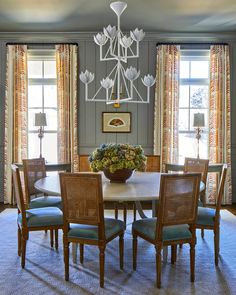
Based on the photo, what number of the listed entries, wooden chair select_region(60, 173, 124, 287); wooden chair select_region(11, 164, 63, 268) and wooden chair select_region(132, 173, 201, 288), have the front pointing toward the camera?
0

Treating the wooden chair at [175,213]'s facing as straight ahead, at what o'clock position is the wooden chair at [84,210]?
the wooden chair at [84,210] is roughly at 10 o'clock from the wooden chair at [175,213].

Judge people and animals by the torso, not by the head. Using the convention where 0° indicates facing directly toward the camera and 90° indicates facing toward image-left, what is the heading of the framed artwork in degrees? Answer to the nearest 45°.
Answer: approximately 0°

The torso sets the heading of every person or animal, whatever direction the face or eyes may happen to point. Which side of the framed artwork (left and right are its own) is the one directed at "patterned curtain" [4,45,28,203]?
right

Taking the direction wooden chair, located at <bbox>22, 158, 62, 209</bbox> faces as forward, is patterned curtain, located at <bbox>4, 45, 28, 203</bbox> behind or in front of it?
behind

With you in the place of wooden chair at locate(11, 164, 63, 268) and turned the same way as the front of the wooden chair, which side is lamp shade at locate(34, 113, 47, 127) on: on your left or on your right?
on your left

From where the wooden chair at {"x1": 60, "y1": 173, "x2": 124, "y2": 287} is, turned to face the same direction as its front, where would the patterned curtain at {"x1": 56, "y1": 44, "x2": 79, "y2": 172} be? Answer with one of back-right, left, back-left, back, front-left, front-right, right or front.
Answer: front-left

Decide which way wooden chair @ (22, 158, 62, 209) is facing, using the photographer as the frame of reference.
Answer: facing the viewer and to the right of the viewer

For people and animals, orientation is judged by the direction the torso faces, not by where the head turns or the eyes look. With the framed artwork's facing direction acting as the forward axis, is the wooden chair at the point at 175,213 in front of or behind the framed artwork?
in front

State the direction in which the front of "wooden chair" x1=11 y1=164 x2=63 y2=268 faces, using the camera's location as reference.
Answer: facing to the right of the viewer

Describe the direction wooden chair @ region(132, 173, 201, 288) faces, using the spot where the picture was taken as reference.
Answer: facing away from the viewer and to the left of the viewer

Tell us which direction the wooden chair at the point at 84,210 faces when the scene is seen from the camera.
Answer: facing away from the viewer and to the right of the viewer

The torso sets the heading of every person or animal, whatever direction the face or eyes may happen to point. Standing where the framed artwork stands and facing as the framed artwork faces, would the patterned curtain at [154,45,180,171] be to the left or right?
on its left

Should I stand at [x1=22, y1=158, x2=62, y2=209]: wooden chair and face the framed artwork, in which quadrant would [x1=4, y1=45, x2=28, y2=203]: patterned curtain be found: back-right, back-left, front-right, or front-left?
front-left

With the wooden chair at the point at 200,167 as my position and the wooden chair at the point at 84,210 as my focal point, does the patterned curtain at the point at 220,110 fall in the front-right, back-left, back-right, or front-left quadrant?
back-right
